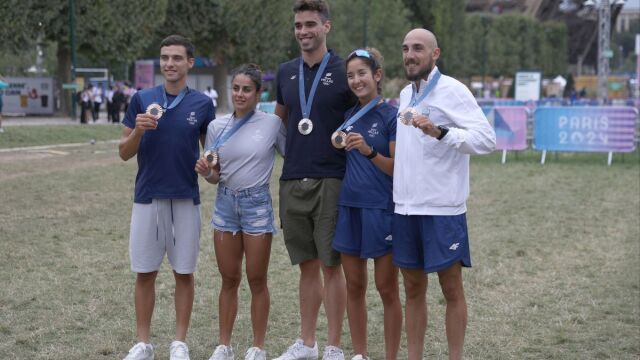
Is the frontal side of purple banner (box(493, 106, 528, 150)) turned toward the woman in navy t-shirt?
yes

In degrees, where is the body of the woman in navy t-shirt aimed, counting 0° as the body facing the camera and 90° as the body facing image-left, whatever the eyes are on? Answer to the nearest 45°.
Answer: approximately 45°

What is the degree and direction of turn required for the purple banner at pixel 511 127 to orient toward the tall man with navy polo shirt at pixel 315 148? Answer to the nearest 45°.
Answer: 0° — it already faces them

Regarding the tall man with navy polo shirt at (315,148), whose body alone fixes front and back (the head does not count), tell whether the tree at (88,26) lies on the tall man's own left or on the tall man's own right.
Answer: on the tall man's own right

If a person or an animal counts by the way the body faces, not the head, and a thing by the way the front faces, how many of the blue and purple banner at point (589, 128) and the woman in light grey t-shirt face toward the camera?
2

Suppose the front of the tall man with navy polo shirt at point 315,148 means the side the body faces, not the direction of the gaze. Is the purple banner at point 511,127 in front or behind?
behind

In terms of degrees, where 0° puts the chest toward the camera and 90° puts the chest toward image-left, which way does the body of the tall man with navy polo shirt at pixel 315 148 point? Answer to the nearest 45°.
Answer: approximately 45°

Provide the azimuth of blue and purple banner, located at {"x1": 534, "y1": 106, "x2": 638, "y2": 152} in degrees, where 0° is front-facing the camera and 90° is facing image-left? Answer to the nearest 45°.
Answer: approximately 0°

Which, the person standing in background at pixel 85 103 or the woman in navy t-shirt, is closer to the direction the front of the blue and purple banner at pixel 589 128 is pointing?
the woman in navy t-shirt
